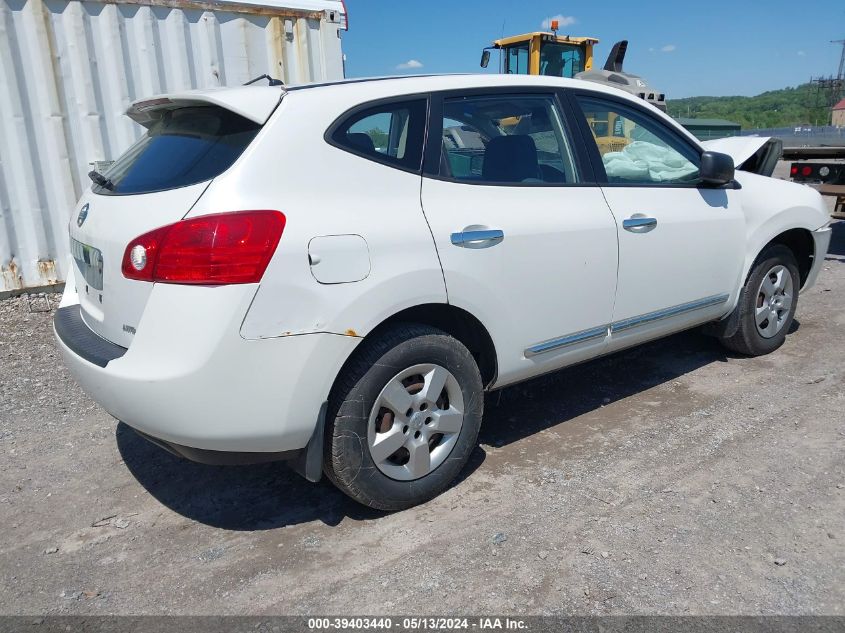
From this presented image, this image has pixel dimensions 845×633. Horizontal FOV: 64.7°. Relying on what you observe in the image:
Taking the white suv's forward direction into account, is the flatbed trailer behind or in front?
in front

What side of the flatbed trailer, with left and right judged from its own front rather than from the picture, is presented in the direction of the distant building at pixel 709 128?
front

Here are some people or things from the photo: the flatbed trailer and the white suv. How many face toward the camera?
0

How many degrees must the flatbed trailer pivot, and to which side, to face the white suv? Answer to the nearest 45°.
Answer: approximately 180°

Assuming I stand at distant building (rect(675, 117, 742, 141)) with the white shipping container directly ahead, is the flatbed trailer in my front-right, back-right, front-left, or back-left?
front-left

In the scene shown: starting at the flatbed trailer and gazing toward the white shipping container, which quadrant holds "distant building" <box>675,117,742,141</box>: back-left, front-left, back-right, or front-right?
back-right

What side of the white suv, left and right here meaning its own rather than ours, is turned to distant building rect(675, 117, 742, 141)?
front

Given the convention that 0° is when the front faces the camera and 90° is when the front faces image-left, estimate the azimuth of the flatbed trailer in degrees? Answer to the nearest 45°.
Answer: approximately 180°

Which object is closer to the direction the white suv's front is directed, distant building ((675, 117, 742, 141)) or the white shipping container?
the distant building

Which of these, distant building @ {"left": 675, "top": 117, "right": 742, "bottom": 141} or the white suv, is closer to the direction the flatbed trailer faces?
the distant building

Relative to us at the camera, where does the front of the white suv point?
facing away from the viewer and to the right of the viewer
